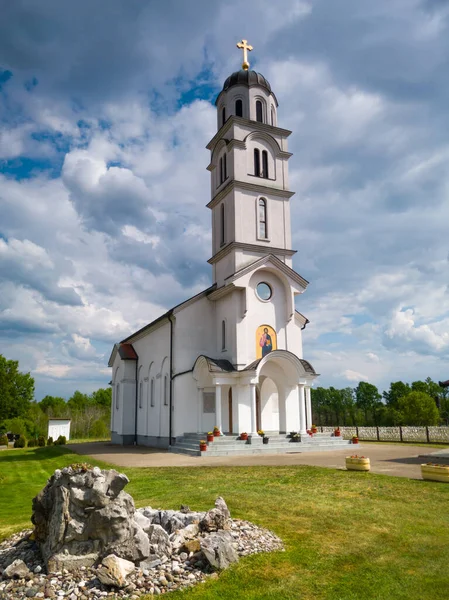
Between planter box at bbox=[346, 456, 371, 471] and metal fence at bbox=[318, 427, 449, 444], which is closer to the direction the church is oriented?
the planter box

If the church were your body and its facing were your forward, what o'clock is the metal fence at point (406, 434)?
The metal fence is roughly at 10 o'clock from the church.

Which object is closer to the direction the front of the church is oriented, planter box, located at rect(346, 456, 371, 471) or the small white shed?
the planter box

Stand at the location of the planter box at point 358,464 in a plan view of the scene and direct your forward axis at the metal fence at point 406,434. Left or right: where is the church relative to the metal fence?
left

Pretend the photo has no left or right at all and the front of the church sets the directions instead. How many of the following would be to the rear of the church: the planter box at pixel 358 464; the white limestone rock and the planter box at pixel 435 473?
0

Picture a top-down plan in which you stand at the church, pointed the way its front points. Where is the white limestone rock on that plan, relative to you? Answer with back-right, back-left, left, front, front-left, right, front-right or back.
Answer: front-right

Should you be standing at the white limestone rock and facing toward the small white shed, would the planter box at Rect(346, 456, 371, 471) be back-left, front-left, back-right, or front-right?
front-right

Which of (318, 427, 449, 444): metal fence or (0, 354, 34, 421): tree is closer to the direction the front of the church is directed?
the metal fence

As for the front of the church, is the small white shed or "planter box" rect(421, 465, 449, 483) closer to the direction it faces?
the planter box

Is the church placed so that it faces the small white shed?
no

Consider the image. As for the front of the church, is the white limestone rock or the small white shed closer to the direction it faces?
the white limestone rock
